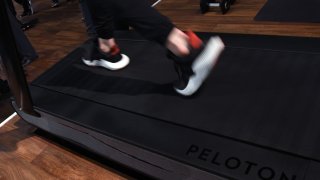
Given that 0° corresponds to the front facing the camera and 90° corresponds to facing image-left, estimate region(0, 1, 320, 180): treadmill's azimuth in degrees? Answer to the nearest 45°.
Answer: approximately 135°
